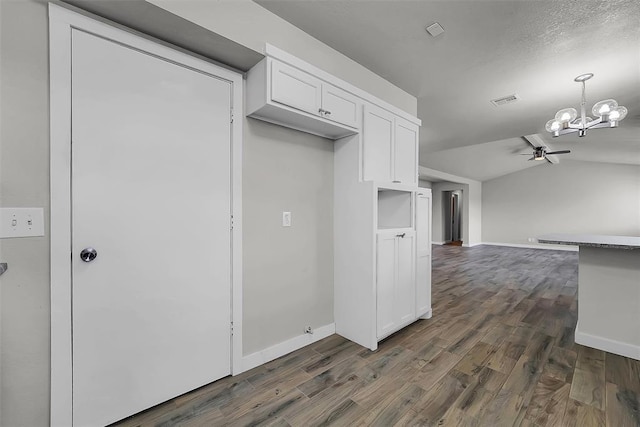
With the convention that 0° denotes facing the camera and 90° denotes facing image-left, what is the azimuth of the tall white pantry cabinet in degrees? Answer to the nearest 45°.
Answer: approximately 315°

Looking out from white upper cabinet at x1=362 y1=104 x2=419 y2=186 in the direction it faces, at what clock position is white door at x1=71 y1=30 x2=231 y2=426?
The white door is roughly at 3 o'clock from the white upper cabinet.

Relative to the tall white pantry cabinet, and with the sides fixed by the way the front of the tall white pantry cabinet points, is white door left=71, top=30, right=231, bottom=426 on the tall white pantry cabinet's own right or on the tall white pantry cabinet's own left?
on the tall white pantry cabinet's own right

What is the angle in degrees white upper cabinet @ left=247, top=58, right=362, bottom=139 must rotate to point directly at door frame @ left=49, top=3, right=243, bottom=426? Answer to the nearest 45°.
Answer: approximately 90° to its right

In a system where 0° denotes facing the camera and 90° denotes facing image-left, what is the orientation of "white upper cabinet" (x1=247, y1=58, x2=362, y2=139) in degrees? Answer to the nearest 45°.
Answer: approximately 315°

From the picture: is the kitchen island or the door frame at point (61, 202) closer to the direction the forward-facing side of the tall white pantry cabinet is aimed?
the kitchen island

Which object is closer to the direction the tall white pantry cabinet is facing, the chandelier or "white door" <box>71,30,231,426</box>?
the chandelier

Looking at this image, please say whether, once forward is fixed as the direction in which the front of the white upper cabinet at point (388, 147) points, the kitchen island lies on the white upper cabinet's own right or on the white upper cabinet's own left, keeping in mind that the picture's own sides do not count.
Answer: on the white upper cabinet's own left
